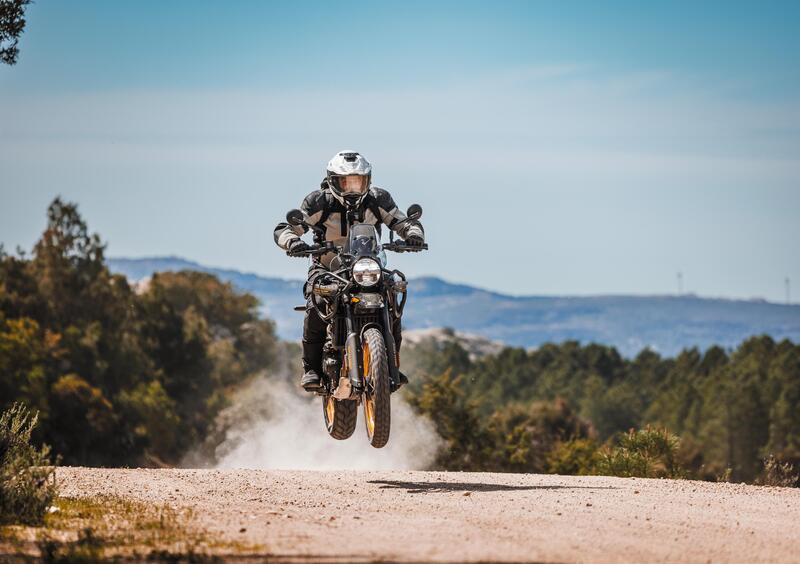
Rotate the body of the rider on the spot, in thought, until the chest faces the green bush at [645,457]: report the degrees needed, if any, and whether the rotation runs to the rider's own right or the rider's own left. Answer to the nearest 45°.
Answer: approximately 135° to the rider's own left

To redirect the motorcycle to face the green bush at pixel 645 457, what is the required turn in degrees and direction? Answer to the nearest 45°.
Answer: approximately 135° to its left

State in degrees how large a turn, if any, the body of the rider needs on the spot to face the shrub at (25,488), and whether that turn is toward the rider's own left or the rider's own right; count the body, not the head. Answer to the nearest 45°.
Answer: approximately 45° to the rider's own right

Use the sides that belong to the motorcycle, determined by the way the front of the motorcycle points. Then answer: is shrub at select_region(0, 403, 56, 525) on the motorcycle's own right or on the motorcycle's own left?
on the motorcycle's own right

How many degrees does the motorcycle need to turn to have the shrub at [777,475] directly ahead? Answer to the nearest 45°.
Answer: approximately 135° to its left

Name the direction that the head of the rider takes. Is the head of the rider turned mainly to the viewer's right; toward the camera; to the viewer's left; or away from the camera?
toward the camera

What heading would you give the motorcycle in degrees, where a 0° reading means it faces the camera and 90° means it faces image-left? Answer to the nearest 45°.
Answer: approximately 0°

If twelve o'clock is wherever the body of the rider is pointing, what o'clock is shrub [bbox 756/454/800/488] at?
The shrub is roughly at 8 o'clock from the rider.
